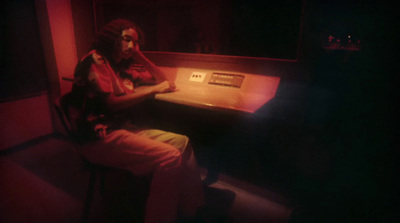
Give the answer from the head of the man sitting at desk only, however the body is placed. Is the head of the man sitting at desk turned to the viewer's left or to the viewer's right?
to the viewer's right

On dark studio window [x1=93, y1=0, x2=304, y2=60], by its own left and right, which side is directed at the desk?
front

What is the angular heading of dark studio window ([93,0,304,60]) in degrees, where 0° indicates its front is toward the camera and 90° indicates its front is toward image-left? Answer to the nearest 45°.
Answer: approximately 0°

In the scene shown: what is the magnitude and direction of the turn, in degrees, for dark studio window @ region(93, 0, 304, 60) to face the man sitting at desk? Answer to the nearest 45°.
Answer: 0° — it already faces them
